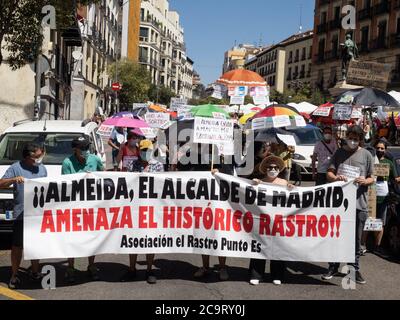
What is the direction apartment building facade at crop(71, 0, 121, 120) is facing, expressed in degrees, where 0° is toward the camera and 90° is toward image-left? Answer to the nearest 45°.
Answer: approximately 315°

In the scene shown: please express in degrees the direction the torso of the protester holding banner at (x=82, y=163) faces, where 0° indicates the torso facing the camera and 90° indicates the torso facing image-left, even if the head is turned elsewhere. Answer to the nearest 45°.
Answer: approximately 0°

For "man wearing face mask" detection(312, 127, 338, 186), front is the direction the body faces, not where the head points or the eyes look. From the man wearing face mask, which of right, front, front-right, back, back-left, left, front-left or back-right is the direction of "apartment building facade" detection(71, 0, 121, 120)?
back-right

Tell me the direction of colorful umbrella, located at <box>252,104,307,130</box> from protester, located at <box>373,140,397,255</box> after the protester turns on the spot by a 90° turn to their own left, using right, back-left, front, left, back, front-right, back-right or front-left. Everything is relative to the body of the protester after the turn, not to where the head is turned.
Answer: back

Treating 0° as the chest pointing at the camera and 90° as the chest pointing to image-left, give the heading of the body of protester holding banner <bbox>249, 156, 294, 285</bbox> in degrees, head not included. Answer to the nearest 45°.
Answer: approximately 0°

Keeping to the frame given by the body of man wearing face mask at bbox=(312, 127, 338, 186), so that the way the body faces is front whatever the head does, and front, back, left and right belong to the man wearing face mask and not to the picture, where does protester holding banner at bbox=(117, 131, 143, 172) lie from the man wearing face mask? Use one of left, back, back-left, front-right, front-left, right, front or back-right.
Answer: front-right

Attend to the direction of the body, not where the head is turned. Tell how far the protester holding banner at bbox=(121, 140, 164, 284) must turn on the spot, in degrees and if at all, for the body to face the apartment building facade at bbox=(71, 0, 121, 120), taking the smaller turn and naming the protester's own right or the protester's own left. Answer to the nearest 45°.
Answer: approximately 180°

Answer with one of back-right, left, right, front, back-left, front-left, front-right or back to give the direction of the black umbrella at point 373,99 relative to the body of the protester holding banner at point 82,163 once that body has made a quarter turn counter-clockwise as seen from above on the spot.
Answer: front-left

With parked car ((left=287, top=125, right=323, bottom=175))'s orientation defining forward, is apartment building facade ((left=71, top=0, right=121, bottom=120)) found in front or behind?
behind

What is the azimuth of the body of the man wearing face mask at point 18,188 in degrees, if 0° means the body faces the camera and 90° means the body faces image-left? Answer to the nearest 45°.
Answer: approximately 315°

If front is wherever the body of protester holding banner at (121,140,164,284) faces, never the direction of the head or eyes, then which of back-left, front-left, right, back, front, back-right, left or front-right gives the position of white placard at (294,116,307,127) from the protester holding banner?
back-left

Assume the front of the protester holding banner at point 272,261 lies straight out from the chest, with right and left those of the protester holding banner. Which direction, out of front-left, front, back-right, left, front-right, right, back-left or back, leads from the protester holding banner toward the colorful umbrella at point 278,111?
back

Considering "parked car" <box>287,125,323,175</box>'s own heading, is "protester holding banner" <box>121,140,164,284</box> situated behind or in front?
in front

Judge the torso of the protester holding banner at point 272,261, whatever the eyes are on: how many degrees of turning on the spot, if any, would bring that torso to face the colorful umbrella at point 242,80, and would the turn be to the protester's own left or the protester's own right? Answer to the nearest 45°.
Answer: approximately 180°
